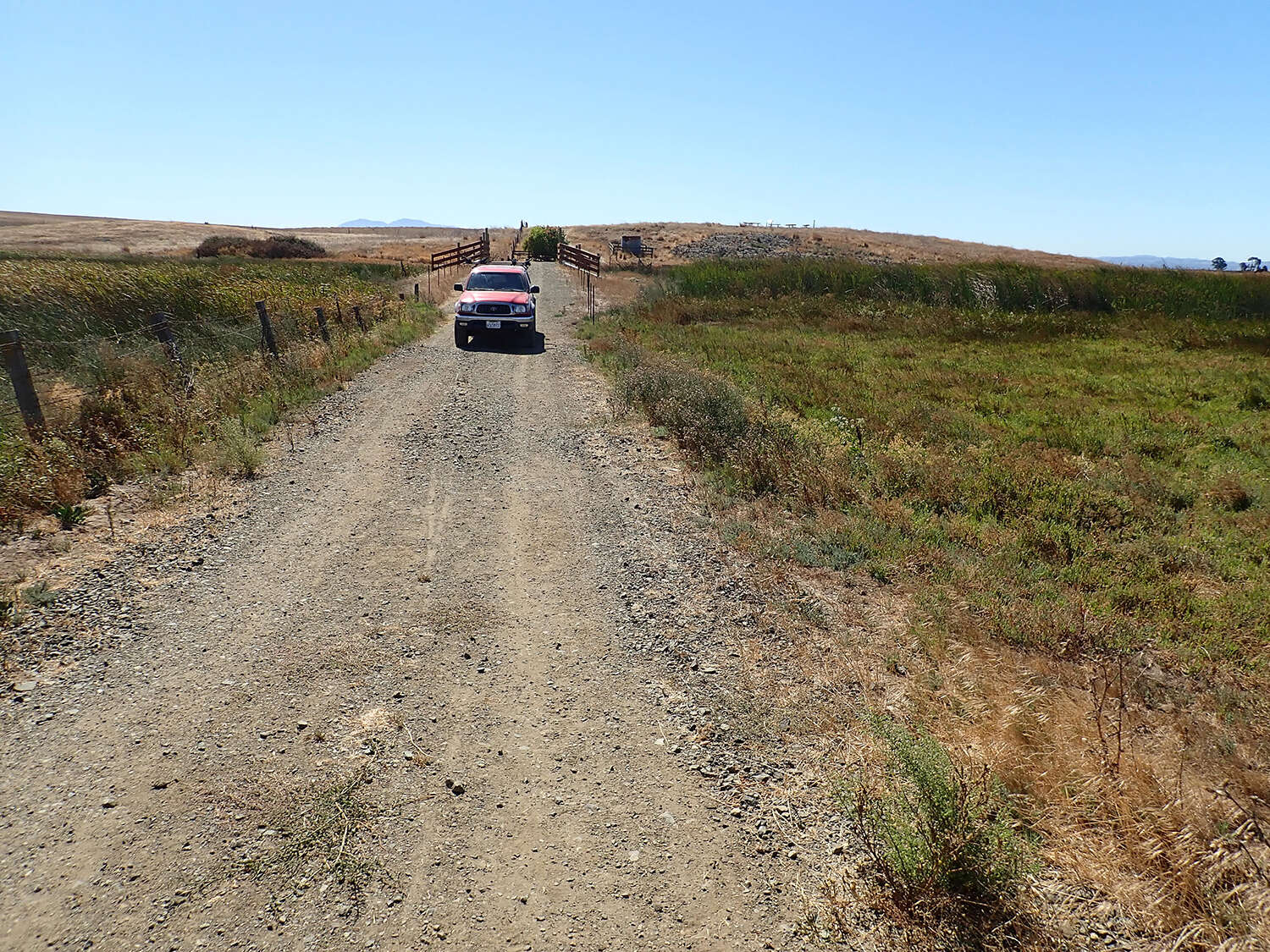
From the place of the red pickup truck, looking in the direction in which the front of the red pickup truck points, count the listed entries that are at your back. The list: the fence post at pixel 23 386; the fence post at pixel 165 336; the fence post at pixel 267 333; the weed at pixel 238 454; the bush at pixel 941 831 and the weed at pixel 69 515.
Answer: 0

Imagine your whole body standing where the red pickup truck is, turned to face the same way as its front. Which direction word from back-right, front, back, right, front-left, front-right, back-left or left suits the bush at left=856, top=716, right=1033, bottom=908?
front

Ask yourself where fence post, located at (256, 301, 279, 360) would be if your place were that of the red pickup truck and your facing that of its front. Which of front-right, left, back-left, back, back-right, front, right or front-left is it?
front-right

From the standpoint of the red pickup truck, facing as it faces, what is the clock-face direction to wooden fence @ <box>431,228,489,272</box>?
The wooden fence is roughly at 6 o'clock from the red pickup truck.

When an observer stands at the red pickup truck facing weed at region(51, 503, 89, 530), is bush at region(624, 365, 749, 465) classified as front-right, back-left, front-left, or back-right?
front-left

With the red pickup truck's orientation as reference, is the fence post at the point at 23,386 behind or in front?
in front

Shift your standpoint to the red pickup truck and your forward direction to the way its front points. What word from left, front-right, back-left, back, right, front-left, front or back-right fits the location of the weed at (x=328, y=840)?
front

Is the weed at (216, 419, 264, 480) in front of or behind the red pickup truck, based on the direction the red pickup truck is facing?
in front

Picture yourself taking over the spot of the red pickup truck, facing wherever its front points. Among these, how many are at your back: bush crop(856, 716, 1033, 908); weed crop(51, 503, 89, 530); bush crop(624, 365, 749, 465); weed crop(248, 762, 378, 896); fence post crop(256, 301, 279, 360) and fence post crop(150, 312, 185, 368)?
0

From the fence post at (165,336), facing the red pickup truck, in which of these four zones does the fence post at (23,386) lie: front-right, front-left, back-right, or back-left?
back-right

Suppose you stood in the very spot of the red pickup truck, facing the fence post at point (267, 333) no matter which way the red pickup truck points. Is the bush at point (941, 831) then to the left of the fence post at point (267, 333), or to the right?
left

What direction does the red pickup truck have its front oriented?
toward the camera

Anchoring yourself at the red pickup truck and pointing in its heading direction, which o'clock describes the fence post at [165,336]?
The fence post is roughly at 1 o'clock from the red pickup truck.

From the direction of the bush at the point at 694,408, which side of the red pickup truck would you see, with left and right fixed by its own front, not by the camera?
front

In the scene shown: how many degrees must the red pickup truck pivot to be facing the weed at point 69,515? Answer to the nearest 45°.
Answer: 0° — it already faces it
